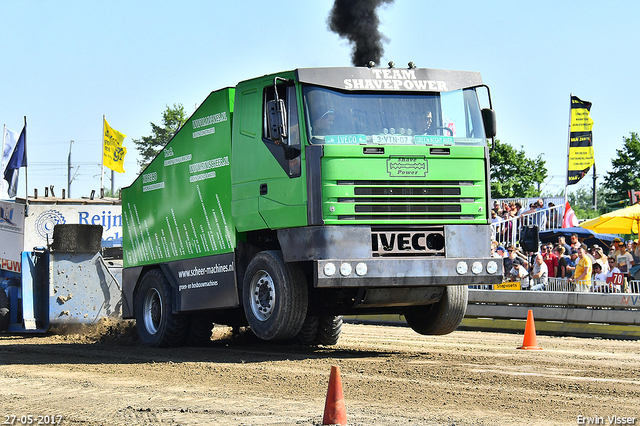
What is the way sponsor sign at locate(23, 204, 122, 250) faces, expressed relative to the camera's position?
facing the viewer

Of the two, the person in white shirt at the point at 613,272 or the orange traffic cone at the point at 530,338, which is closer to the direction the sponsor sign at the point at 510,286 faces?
the orange traffic cone

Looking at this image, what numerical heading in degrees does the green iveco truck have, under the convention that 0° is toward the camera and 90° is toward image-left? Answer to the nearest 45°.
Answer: approximately 315°

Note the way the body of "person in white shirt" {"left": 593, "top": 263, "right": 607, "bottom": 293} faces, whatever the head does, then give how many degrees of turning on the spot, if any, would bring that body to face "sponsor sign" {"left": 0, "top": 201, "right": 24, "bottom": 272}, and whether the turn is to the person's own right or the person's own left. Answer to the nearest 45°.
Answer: approximately 45° to the person's own right

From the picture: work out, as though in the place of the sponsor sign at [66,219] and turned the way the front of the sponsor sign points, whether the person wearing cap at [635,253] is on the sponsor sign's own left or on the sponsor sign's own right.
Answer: on the sponsor sign's own left

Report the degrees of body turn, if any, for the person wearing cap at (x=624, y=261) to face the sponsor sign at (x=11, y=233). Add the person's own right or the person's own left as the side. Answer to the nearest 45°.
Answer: approximately 45° to the person's own right

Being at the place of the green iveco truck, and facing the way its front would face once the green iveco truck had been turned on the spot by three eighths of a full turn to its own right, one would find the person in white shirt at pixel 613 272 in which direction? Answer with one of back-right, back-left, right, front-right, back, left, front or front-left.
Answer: back-right

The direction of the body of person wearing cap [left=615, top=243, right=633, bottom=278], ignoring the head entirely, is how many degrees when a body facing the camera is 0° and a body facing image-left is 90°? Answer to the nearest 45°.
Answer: approximately 45°

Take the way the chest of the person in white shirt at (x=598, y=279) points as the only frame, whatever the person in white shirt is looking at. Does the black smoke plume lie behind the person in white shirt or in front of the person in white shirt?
in front

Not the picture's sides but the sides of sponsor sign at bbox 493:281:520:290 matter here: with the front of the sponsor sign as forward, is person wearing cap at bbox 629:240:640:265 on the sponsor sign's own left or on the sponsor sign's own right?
on the sponsor sign's own left

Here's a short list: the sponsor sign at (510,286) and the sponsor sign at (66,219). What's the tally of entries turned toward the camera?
2

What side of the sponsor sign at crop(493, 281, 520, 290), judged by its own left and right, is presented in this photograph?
front

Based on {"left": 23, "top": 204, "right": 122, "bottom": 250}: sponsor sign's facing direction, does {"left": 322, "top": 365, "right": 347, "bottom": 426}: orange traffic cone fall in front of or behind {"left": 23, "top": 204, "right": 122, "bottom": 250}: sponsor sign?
in front
